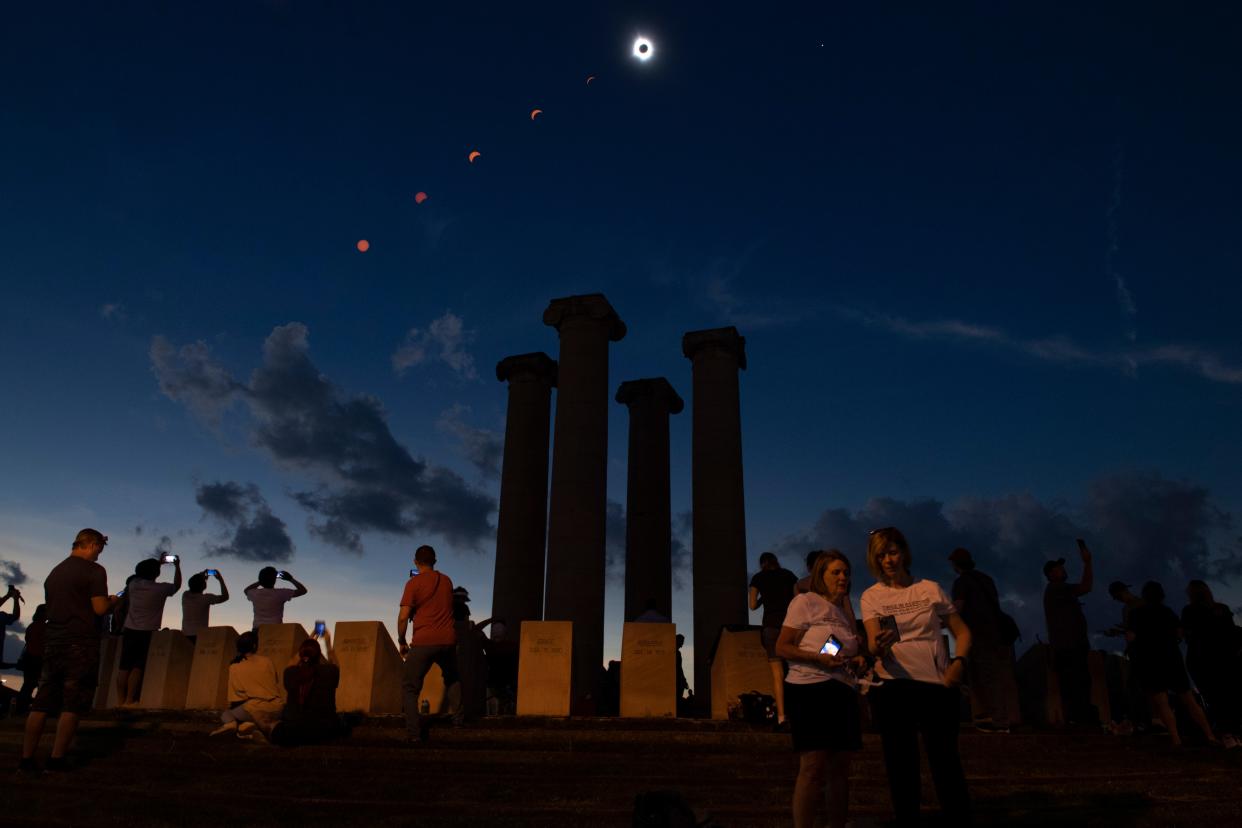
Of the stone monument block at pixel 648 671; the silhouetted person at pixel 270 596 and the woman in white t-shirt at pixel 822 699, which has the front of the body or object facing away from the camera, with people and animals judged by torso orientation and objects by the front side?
the silhouetted person

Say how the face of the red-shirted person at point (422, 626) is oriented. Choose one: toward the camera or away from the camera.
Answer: away from the camera

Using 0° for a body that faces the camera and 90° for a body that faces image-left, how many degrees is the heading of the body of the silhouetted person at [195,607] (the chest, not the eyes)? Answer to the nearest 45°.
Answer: approximately 225°

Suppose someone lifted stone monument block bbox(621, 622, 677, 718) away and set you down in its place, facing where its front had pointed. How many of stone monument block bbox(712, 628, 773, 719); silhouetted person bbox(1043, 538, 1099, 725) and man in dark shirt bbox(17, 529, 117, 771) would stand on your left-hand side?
2

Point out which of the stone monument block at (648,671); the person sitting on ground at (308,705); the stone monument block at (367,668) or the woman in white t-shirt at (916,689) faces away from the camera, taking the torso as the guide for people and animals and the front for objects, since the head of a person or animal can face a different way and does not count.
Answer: the person sitting on ground

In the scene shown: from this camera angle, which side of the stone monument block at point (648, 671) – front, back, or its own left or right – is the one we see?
front

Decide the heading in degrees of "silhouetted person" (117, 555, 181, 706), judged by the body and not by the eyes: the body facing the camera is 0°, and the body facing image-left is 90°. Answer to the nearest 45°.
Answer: approximately 225°

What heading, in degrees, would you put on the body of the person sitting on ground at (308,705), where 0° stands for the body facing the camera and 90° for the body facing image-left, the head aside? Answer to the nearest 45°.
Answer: approximately 180°

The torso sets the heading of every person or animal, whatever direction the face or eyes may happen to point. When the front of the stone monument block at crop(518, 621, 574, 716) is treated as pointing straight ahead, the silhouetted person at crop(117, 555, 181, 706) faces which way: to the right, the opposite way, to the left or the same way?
the opposite way

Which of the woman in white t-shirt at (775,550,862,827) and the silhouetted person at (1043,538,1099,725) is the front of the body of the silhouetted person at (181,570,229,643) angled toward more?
the silhouetted person

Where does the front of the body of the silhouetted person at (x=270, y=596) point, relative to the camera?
away from the camera

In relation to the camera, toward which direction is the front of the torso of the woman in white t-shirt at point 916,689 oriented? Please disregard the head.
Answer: toward the camera
